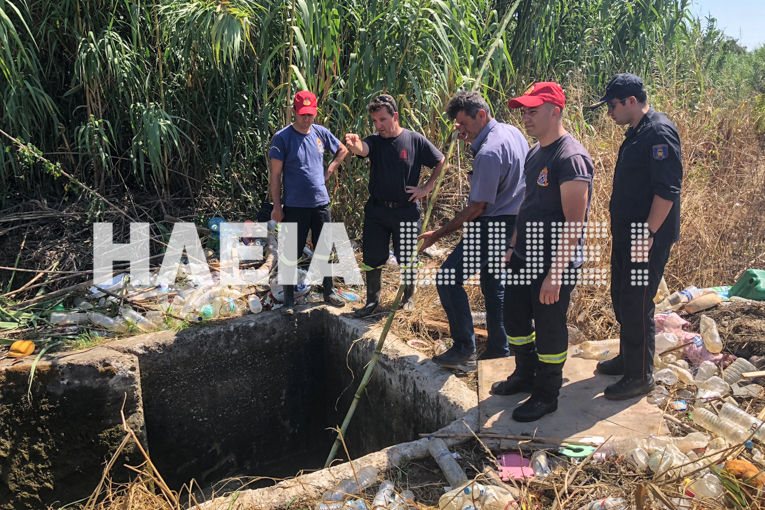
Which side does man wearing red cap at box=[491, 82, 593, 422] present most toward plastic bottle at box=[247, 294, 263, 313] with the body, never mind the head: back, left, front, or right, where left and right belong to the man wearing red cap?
right

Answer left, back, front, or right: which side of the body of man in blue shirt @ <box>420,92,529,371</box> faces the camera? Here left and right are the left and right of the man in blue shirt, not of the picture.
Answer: left

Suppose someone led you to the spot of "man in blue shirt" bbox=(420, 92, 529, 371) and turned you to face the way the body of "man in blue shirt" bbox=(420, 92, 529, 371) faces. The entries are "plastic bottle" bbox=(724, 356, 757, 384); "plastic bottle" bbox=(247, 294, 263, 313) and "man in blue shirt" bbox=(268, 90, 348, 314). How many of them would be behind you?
1

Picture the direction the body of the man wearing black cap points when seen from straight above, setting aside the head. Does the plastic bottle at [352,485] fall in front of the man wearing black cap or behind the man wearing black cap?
in front

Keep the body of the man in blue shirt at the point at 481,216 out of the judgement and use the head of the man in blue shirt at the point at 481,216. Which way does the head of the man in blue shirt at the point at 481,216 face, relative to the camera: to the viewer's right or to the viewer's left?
to the viewer's left

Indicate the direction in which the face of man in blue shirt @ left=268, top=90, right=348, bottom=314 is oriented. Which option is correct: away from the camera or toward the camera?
toward the camera

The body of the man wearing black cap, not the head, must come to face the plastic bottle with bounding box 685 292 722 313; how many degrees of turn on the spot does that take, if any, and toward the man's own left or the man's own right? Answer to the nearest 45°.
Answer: approximately 90° to the man's own right

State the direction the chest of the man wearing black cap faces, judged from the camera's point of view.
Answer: to the viewer's left

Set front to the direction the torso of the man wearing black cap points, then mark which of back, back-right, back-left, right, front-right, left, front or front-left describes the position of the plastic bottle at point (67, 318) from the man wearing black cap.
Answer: front

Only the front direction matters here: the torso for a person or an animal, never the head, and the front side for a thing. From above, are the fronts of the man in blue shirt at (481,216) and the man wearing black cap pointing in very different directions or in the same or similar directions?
same or similar directions

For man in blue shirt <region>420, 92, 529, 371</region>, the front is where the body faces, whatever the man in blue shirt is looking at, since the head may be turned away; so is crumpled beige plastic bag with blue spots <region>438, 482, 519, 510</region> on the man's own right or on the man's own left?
on the man's own left

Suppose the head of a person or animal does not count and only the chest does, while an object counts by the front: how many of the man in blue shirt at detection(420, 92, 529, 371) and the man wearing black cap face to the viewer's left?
2

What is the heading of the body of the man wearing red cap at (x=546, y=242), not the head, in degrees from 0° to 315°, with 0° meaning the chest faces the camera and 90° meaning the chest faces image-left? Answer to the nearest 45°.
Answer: approximately 45°
